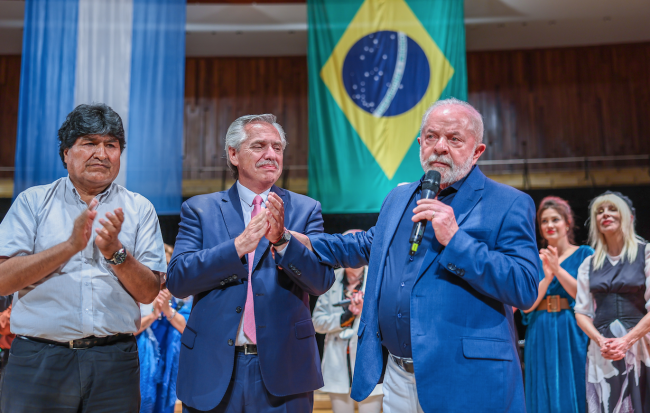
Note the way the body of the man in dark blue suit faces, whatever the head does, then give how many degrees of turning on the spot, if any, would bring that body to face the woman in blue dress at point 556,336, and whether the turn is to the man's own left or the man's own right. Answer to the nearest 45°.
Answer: approximately 135° to the man's own left

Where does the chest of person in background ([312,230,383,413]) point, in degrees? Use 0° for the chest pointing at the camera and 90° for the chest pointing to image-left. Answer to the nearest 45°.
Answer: approximately 0°

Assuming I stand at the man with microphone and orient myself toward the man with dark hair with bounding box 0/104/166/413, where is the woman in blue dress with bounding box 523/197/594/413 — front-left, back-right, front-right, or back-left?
back-right

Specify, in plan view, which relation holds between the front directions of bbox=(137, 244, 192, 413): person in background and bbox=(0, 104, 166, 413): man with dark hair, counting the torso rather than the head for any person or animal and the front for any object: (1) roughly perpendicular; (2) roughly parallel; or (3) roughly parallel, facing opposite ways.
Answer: roughly parallel

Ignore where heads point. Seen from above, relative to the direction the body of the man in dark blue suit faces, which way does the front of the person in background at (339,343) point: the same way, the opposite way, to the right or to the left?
the same way

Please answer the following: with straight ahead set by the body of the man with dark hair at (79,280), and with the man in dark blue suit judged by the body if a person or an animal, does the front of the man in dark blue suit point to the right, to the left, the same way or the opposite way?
the same way

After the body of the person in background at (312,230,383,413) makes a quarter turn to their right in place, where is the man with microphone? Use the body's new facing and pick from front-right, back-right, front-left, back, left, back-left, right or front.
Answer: left

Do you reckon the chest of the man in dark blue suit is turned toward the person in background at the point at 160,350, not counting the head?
no

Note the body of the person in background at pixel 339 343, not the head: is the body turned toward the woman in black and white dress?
no

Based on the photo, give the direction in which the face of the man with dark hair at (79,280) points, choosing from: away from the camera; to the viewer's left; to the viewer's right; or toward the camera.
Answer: toward the camera

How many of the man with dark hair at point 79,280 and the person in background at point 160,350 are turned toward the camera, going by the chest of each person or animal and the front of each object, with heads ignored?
2

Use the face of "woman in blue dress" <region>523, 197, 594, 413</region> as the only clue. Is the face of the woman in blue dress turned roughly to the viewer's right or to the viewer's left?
to the viewer's left

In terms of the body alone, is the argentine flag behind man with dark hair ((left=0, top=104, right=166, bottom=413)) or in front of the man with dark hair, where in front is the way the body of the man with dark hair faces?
behind

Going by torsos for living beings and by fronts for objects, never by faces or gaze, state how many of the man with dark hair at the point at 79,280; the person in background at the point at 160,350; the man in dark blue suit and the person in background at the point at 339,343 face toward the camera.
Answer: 4

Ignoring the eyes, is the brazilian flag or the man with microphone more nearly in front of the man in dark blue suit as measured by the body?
the man with microphone

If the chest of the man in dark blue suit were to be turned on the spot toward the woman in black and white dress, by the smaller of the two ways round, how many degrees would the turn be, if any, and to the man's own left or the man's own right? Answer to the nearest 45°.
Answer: approximately 135° to the man's own left

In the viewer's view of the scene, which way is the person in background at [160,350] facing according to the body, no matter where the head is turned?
toward the camera

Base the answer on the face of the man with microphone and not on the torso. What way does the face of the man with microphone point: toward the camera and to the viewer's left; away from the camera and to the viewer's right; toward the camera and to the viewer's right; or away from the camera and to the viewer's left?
toward the camera and to the viewer's left
